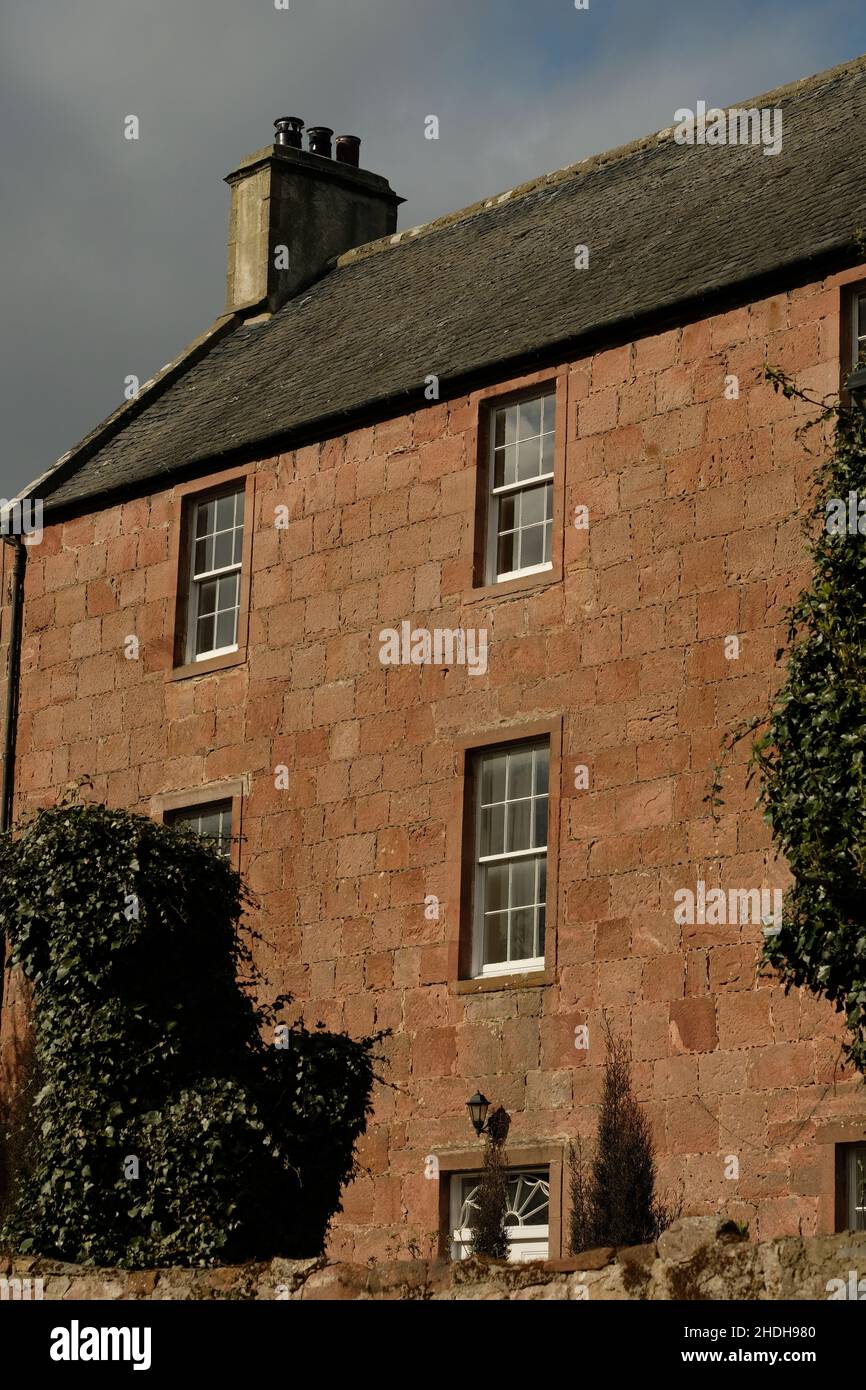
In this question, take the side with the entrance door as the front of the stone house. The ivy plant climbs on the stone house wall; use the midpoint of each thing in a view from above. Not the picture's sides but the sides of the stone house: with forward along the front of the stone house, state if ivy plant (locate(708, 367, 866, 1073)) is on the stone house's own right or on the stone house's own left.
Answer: on the stone house's own left
